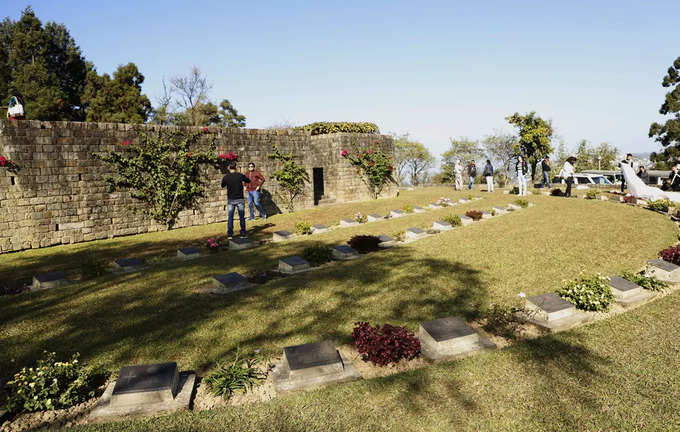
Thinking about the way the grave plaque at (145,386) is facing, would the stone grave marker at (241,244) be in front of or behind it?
behind

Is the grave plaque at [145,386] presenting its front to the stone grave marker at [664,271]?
no

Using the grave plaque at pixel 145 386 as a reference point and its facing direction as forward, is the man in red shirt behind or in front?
behind

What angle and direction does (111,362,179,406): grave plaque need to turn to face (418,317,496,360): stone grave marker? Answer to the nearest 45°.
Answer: approximately 90° to its left

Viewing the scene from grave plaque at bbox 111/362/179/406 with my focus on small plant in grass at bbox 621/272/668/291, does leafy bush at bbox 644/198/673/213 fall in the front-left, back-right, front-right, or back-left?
front-left

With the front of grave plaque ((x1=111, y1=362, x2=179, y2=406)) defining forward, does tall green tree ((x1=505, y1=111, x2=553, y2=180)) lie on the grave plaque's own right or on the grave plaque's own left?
on the grave plaque's own left

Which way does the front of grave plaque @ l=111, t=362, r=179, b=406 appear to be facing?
toward the camera

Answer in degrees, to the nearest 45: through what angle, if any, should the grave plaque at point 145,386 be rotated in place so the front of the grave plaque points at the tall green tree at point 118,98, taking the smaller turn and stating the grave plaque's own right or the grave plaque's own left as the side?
approximately 180°

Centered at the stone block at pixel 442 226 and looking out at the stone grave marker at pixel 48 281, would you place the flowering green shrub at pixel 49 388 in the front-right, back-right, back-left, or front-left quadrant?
front-left

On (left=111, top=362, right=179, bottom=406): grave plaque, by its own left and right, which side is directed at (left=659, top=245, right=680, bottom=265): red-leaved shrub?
left

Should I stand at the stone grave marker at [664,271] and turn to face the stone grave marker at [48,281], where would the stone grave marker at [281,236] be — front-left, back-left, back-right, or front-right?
front-right

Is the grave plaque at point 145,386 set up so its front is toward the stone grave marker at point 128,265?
no

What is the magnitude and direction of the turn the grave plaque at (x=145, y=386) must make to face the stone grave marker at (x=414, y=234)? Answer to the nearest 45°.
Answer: approximately 135° to its left

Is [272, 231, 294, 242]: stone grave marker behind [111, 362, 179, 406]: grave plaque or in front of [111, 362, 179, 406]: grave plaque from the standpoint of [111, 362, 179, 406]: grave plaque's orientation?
behind

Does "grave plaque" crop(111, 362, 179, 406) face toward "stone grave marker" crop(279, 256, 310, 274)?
no

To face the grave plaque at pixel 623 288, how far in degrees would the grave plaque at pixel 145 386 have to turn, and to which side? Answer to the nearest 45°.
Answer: approximately 90° to its left

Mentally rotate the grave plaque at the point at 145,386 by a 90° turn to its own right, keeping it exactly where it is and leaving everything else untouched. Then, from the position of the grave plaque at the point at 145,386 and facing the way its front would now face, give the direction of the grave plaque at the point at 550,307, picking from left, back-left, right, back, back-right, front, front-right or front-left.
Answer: back
